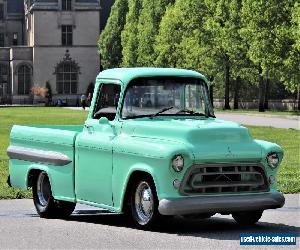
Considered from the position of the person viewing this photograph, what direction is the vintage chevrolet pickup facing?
facing the viewer and to the right of the viewer
